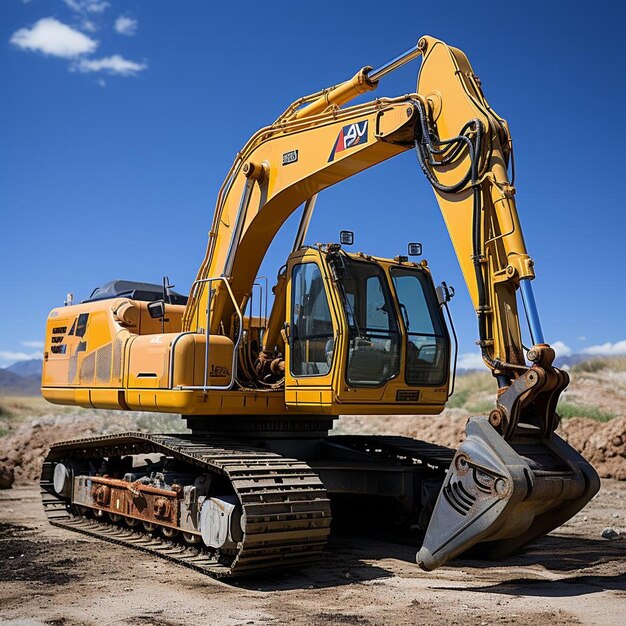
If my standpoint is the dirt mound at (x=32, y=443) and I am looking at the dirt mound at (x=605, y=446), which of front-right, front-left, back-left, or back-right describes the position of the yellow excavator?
front-right

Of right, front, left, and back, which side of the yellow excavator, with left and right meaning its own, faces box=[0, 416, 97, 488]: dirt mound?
back

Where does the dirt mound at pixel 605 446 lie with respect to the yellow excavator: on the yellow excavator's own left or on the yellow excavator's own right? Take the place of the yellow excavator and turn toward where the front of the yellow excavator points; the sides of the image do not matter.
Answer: on the yellow excavator's own left

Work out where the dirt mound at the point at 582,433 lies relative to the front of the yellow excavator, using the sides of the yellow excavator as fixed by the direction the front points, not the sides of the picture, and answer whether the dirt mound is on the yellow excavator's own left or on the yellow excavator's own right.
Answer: on the yellow excavator's own left

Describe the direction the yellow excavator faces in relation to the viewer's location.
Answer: facing the viewer and to the right of the viewer
